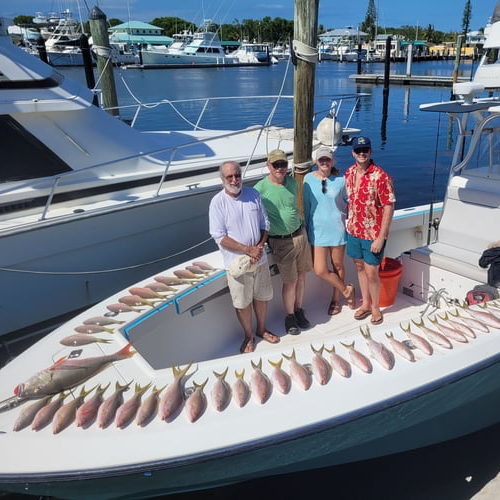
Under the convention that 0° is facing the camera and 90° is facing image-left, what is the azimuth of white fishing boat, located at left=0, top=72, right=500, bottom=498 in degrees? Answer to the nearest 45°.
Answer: approximately 45°

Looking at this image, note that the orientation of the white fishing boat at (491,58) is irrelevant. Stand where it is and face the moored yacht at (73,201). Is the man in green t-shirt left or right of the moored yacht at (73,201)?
left
